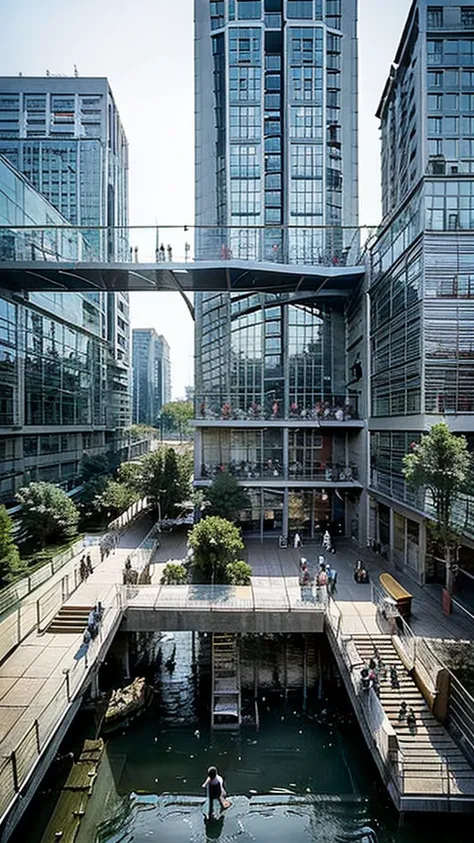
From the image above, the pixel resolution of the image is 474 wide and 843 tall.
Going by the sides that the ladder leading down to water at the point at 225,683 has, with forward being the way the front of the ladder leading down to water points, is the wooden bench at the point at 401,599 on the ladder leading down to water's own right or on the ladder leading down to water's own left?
on the ladder leading down to water's own left

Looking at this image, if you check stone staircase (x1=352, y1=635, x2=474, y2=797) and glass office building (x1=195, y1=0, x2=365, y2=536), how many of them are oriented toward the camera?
2

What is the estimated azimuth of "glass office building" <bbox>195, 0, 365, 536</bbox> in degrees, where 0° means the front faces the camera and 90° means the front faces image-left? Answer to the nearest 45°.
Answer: approximately 0°

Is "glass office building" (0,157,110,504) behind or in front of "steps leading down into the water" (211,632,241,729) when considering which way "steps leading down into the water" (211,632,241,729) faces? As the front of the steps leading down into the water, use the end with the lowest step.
behind

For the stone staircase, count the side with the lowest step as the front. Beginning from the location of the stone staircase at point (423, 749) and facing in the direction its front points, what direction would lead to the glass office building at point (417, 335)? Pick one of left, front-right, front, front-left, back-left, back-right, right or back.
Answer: back

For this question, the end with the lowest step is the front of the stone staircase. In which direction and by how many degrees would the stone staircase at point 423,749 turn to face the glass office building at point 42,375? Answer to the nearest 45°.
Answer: approximately 135° to its right

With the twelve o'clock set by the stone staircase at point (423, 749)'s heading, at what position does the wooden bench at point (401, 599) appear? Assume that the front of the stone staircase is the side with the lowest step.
The wooden bench is roughly at 6 o'clock from the stone staircase.

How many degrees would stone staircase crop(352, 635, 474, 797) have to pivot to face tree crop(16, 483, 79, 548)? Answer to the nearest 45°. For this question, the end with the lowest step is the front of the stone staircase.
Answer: approximately 135° to its right

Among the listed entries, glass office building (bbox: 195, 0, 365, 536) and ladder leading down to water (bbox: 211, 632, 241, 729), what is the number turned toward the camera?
2

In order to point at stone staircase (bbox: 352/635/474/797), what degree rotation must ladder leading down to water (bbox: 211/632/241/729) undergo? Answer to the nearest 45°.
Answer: approximately 45° to its left
